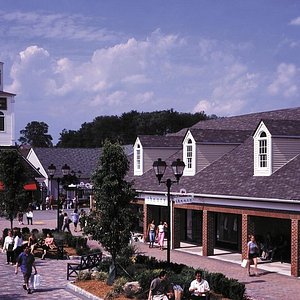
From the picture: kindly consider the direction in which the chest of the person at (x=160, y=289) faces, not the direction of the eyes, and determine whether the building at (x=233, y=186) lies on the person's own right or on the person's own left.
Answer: on the person's own left

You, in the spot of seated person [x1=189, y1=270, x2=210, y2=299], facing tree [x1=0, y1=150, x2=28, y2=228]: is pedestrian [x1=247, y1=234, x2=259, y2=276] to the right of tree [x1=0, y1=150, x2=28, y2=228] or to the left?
right

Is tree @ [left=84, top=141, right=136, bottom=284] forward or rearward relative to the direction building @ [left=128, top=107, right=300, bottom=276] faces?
forward

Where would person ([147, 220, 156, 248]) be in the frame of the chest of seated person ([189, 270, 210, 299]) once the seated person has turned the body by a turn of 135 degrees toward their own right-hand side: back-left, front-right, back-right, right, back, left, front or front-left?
front-right

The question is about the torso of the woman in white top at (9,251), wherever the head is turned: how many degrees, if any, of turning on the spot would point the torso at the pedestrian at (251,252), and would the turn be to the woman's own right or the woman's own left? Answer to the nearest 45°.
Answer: approximately 45° to the woman's own left

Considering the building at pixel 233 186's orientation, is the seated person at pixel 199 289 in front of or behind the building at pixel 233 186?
in front

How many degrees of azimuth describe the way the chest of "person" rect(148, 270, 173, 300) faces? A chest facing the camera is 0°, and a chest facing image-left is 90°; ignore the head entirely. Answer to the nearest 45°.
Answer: approximately 315°

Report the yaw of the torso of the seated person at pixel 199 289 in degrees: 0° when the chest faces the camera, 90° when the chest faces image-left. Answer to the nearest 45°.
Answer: approximately 0°

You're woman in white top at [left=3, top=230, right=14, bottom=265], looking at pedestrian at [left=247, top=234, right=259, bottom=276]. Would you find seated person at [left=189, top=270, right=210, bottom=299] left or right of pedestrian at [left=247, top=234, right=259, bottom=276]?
right

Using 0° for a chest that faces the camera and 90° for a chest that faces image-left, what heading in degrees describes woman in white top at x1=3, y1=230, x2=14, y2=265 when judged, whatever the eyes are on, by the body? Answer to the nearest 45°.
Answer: approximately 0°

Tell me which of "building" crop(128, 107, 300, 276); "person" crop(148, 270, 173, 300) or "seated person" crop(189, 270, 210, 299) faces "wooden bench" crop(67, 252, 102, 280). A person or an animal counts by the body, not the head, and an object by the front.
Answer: the building
